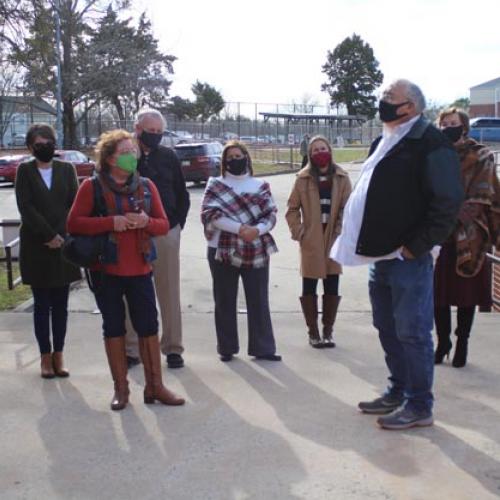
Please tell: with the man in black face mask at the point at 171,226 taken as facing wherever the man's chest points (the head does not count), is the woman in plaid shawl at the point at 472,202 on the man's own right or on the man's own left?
on the man's own left

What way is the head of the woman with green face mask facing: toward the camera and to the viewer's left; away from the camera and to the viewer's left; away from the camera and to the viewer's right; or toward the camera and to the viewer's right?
toward the camera and to the viewer's right

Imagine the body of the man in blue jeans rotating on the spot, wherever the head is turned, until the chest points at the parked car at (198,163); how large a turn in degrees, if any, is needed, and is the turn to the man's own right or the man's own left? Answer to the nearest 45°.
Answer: approximately 90° to the man's own right

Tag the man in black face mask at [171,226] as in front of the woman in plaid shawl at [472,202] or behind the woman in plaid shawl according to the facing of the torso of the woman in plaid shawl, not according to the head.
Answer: in front

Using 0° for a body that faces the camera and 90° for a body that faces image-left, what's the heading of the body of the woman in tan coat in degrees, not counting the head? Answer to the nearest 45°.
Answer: approximately 0°

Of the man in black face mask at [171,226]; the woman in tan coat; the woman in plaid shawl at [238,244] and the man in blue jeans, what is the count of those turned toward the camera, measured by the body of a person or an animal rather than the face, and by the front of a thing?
3

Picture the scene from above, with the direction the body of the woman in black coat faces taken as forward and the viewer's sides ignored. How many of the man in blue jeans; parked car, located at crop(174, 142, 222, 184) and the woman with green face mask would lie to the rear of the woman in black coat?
1

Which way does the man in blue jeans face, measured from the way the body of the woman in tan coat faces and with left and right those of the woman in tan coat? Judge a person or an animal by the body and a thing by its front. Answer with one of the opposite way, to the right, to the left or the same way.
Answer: to the right

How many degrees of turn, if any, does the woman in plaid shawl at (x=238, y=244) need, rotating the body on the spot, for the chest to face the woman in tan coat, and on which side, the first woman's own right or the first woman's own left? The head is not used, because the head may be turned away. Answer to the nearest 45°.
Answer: approximately 135° to the first woman's own left

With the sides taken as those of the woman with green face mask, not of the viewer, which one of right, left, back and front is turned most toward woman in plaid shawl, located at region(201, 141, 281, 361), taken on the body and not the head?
left

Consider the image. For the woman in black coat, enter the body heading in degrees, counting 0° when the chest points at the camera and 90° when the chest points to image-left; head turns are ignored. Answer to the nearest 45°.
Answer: approximately 0°
